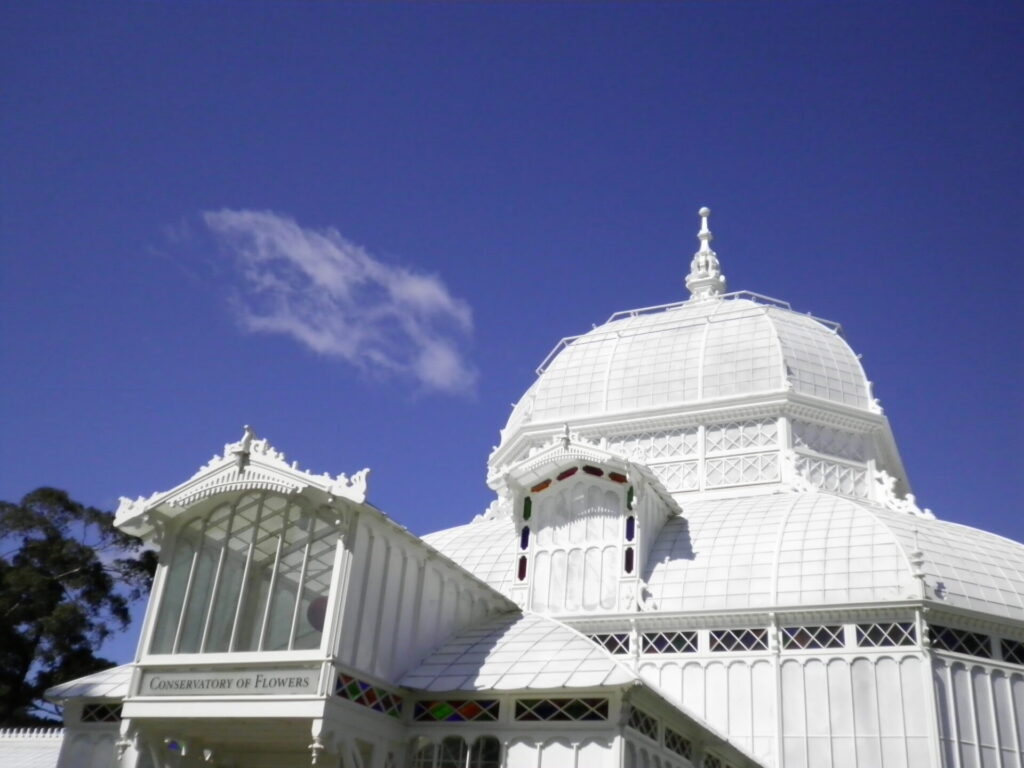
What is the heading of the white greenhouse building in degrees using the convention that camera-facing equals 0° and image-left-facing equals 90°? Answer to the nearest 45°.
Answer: approximately 45°

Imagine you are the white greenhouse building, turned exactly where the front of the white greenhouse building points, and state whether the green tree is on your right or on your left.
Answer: on your right
